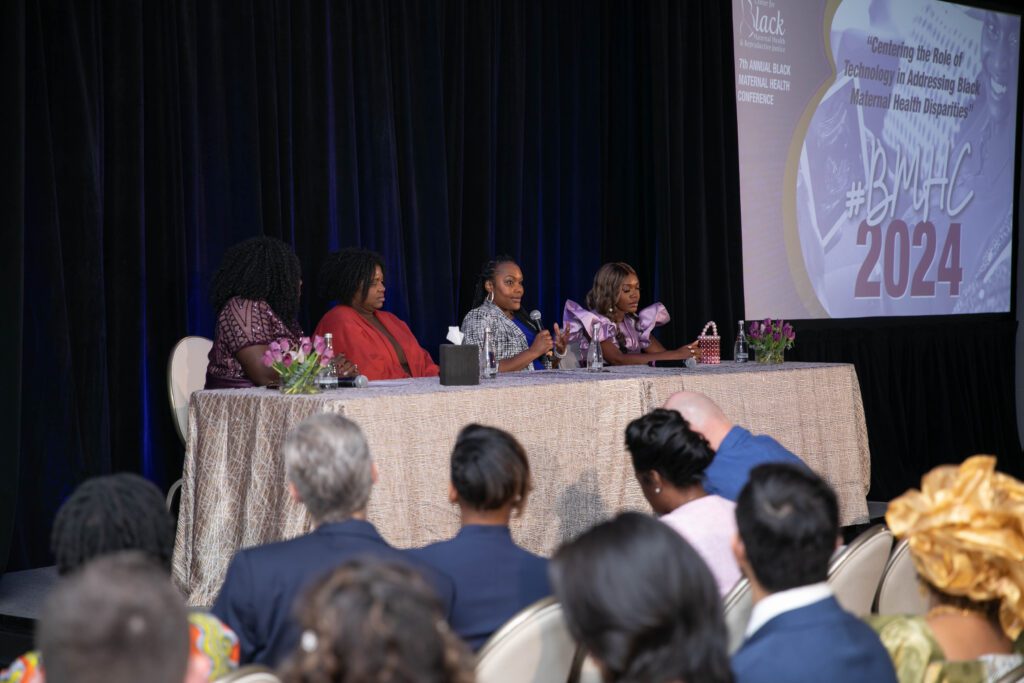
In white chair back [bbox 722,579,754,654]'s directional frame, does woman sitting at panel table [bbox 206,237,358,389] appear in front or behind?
in front

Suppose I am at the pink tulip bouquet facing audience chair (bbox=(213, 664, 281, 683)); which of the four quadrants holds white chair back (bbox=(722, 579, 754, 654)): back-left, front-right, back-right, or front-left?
front-left

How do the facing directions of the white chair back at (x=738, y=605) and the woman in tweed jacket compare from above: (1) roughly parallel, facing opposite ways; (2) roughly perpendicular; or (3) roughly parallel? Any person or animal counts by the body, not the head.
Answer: roughly parallel, facing opposite ways

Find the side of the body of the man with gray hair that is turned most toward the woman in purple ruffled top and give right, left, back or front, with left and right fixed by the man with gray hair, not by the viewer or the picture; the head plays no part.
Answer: front

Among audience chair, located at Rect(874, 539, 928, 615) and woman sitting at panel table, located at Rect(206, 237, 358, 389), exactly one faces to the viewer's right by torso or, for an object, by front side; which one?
the woman sitting at panel table

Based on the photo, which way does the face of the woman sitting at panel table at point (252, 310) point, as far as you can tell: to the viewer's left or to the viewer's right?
to the viewer's right

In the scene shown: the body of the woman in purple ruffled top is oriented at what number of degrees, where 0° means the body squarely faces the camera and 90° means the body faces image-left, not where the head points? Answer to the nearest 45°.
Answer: approximately 315°

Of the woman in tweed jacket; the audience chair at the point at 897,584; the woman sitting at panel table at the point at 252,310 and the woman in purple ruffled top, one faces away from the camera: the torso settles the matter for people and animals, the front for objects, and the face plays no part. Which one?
the audience chair

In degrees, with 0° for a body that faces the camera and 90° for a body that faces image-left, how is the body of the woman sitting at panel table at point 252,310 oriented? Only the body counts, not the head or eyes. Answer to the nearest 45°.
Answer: approximately 270°

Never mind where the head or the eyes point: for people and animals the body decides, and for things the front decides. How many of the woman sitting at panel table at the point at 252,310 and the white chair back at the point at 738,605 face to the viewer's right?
1

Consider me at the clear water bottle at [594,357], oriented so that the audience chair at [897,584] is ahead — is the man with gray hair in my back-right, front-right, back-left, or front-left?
front-right

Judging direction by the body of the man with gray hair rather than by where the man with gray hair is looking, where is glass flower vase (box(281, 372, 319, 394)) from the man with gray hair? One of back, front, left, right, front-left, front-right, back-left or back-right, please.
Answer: front

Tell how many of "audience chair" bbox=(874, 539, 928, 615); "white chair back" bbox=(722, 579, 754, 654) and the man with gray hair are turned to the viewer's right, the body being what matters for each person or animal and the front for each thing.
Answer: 0

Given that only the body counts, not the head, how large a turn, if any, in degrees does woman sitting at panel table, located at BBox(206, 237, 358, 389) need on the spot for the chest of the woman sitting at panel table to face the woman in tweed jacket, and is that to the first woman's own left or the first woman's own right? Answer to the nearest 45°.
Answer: approximately 45° to the first woman's own left

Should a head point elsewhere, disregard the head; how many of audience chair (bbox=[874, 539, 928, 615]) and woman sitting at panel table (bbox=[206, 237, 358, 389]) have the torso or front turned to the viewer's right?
1

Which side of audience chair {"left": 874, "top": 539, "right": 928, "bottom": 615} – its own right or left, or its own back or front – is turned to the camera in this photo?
back

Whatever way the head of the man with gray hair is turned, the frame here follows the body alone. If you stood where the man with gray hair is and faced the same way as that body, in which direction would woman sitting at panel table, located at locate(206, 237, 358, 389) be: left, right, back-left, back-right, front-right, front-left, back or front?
front
